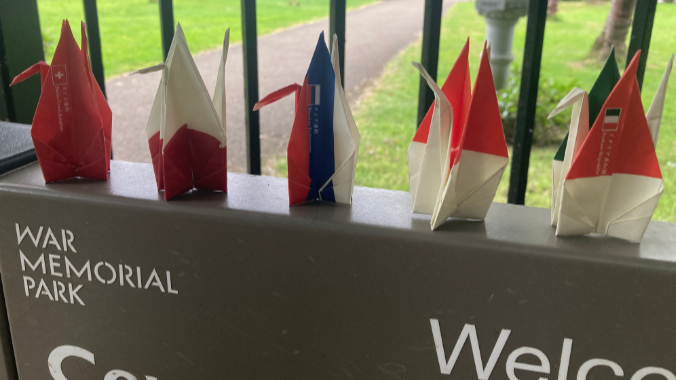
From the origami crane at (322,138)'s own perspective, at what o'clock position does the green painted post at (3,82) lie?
The green painted post is roughly at 1 o'clock from the origami crane.

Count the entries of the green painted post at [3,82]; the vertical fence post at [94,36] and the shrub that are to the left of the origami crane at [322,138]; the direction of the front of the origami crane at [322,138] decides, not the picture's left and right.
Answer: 0

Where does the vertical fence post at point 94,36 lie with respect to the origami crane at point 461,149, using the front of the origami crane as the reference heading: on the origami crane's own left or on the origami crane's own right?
on the origami crane's own right

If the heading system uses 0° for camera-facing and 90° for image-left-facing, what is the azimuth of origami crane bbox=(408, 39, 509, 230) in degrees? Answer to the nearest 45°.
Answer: approximately 45°

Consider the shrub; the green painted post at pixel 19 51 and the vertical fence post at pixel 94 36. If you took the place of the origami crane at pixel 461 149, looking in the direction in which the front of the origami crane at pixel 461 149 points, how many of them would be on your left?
0

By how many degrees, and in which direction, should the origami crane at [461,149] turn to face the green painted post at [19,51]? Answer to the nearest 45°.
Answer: approximately 45° to its right

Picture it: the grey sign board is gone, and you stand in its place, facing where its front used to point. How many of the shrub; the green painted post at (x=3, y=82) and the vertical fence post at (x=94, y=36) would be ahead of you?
0

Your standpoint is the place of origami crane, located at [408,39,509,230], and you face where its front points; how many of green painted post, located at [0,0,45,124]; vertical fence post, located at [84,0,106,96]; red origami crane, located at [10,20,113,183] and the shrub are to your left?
0

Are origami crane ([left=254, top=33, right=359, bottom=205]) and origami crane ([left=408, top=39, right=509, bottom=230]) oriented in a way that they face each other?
no

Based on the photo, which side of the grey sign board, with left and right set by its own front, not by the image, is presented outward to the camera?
front

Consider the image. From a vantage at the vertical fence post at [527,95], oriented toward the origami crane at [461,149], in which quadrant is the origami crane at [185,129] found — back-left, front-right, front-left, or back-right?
front-right

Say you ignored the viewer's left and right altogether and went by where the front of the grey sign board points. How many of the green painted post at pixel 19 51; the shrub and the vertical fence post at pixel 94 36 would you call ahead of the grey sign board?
0

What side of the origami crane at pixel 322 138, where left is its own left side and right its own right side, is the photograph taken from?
left
